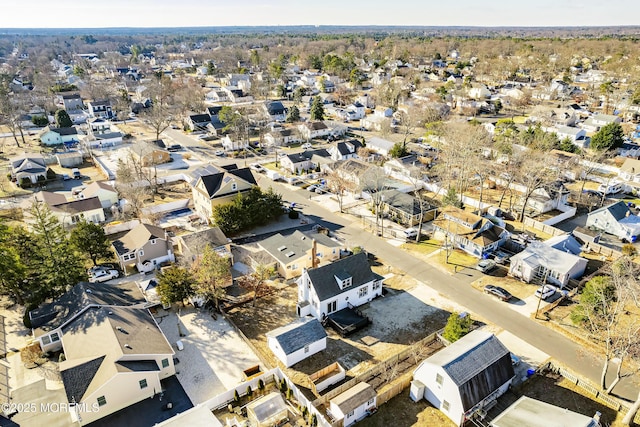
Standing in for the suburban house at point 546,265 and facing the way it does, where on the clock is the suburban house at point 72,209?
the suburban house at point 72,209 is roughly at 1 o'clock from the suburban house at point 546,265.

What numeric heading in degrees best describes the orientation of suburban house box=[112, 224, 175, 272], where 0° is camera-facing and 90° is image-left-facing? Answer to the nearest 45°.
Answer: approximately 45°

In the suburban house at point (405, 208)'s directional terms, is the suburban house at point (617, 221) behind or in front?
behind

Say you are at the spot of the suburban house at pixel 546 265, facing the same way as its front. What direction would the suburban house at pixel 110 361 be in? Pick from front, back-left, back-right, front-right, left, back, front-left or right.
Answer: front

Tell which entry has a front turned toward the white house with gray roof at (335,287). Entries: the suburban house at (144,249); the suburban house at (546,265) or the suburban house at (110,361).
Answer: the suburban house at (546,265)

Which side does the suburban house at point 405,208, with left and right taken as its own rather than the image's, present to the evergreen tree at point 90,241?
front

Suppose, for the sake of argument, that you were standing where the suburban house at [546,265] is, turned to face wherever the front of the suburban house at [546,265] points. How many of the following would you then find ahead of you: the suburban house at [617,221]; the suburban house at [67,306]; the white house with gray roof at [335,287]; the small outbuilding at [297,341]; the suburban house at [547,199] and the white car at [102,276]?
4

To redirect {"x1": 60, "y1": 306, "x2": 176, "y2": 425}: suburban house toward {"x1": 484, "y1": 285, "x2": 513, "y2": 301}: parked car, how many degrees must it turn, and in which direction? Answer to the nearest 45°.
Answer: approximately 135° to its left

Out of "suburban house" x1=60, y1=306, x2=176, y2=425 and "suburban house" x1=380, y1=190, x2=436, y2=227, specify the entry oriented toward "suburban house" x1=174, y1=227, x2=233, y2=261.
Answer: "suburban house" x1=380, y1=190, x2=436, y2=227

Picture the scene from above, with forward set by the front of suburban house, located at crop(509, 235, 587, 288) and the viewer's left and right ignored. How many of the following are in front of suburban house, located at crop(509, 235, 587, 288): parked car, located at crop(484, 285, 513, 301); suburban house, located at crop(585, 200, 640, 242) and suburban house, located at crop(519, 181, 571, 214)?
1

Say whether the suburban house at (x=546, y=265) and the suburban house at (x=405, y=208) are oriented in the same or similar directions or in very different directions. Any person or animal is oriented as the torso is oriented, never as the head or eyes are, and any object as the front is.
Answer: same or similar directions

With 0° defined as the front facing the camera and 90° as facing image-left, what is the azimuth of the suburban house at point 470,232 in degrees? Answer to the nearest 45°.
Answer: approximately 45°

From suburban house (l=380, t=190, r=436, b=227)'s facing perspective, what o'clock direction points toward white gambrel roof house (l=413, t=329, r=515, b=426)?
The white gambrel roof house is roughly at 10 o'clock from the suburban house.

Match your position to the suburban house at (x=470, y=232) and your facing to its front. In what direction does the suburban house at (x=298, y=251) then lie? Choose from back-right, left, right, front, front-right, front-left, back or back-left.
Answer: front

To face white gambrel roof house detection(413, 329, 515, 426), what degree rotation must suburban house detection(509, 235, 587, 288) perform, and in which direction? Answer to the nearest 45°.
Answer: approximately 45° to its left

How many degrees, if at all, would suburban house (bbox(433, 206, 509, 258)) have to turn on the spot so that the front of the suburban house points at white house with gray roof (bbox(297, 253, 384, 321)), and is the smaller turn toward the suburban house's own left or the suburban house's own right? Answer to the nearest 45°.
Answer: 0° — it already faces it

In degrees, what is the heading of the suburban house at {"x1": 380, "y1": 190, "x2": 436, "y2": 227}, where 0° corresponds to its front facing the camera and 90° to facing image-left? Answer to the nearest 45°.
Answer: approximately 45°

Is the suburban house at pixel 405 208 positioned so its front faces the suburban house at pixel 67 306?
yes
